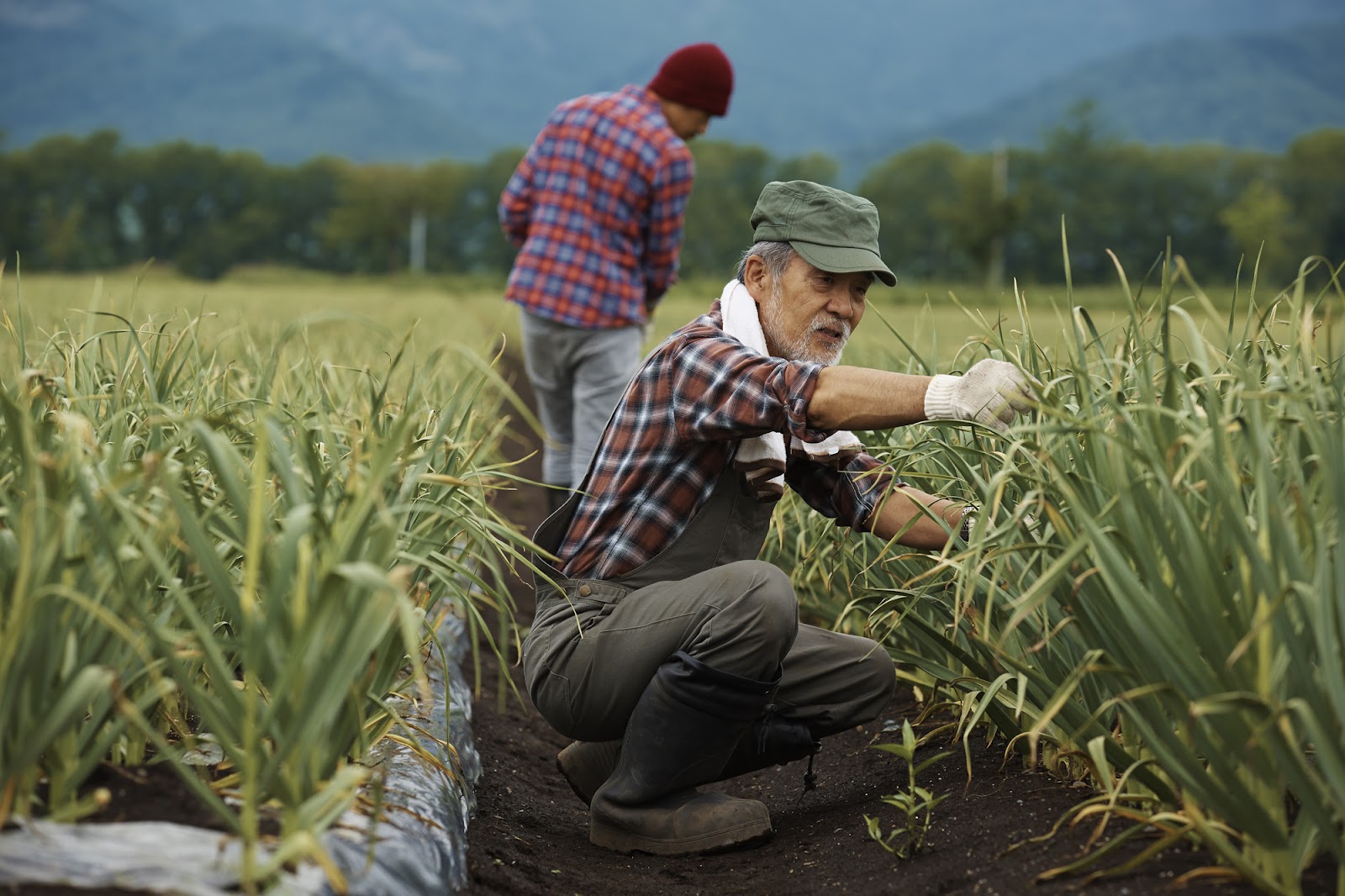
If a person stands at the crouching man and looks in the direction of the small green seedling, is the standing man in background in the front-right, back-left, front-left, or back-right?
back-left

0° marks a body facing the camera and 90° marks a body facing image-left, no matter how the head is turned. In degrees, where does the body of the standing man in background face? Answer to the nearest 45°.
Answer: approximately 225°

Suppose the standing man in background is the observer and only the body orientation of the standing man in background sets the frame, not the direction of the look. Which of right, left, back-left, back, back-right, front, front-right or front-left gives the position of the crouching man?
back-right

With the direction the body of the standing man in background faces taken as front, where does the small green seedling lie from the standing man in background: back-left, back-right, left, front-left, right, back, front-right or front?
back-right
